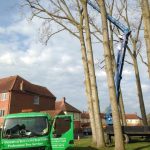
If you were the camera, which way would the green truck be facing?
facing the viewer
